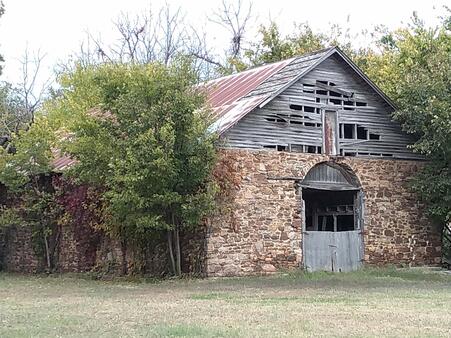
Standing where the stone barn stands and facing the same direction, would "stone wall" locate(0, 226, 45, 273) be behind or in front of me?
behind

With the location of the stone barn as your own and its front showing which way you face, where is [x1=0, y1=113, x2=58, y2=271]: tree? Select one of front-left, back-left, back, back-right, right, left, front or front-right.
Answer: back-right

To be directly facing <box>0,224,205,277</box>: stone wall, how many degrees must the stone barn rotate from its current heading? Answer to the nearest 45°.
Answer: approximately 135° to its right

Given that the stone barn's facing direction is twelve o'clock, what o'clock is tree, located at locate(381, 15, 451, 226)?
The tree is roughly at 10 o'clock from the stone barn.

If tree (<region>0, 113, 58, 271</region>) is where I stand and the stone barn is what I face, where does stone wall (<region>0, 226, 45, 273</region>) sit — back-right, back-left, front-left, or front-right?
back-left

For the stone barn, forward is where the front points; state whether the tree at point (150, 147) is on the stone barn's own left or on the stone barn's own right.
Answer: on the stone barn's own right

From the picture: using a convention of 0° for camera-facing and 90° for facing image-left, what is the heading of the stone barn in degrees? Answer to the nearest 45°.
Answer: approximately 315°

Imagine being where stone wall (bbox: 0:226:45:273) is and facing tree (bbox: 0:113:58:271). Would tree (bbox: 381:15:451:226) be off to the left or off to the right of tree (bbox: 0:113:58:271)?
left
